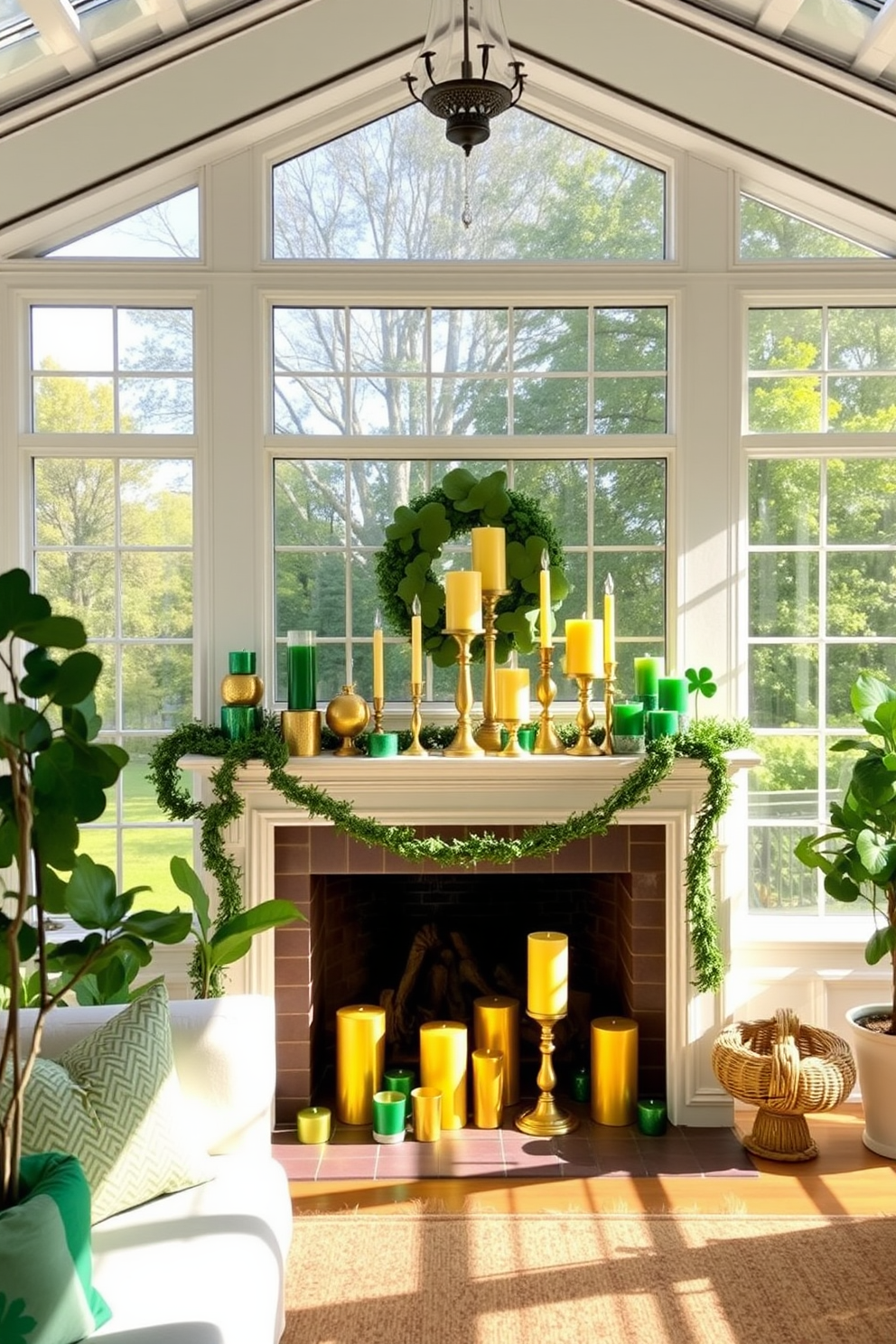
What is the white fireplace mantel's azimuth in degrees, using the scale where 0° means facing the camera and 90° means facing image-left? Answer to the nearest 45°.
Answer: approximately 0°

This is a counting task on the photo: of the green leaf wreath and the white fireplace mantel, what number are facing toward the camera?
2

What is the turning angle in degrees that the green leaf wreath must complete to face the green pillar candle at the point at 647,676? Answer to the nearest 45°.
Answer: approximately 90° to its left

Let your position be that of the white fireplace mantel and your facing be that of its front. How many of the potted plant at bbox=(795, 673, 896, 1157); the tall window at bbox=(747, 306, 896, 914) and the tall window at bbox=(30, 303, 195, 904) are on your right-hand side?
1

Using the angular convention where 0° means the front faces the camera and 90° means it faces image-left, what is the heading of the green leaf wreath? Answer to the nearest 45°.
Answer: approximately 0°

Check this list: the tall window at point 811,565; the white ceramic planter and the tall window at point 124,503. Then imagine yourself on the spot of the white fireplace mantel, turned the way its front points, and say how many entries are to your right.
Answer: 1

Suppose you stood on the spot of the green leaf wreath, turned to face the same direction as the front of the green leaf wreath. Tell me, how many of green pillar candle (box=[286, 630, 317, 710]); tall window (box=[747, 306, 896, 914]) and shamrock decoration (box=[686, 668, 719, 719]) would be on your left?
2

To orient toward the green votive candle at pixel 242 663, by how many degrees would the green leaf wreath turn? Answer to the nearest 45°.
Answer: approximately 90° to its right
